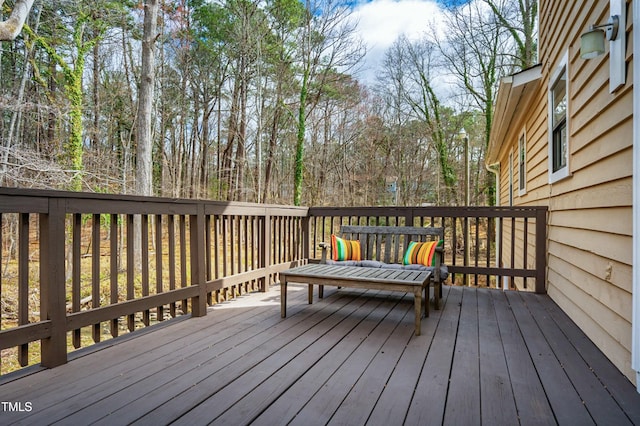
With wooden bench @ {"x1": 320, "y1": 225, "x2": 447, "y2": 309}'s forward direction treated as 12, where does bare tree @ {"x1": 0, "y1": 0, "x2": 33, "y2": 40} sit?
The bare tree is roughly at 3 o'clock from the wooden bench.

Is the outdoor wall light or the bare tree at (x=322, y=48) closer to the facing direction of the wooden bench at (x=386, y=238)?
the outdoor wall light

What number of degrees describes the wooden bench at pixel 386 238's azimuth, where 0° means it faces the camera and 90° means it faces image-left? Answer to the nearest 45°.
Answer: approximately 0°

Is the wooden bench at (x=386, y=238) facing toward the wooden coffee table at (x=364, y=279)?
yes

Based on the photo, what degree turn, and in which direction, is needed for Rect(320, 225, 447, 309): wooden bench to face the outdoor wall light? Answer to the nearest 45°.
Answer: approximately 45° to its left

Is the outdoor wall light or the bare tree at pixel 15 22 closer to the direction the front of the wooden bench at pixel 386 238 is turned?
the outdoor wall light

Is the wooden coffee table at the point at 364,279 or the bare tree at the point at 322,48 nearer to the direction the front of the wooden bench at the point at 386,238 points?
the wooden coffee table

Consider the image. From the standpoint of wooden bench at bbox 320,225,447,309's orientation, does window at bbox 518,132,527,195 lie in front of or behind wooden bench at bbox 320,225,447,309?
behind

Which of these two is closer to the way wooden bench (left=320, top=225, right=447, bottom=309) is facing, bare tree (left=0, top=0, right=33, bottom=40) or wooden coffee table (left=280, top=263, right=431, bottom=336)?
the wooden coffee table

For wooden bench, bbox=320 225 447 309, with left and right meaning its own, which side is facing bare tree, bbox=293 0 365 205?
back
